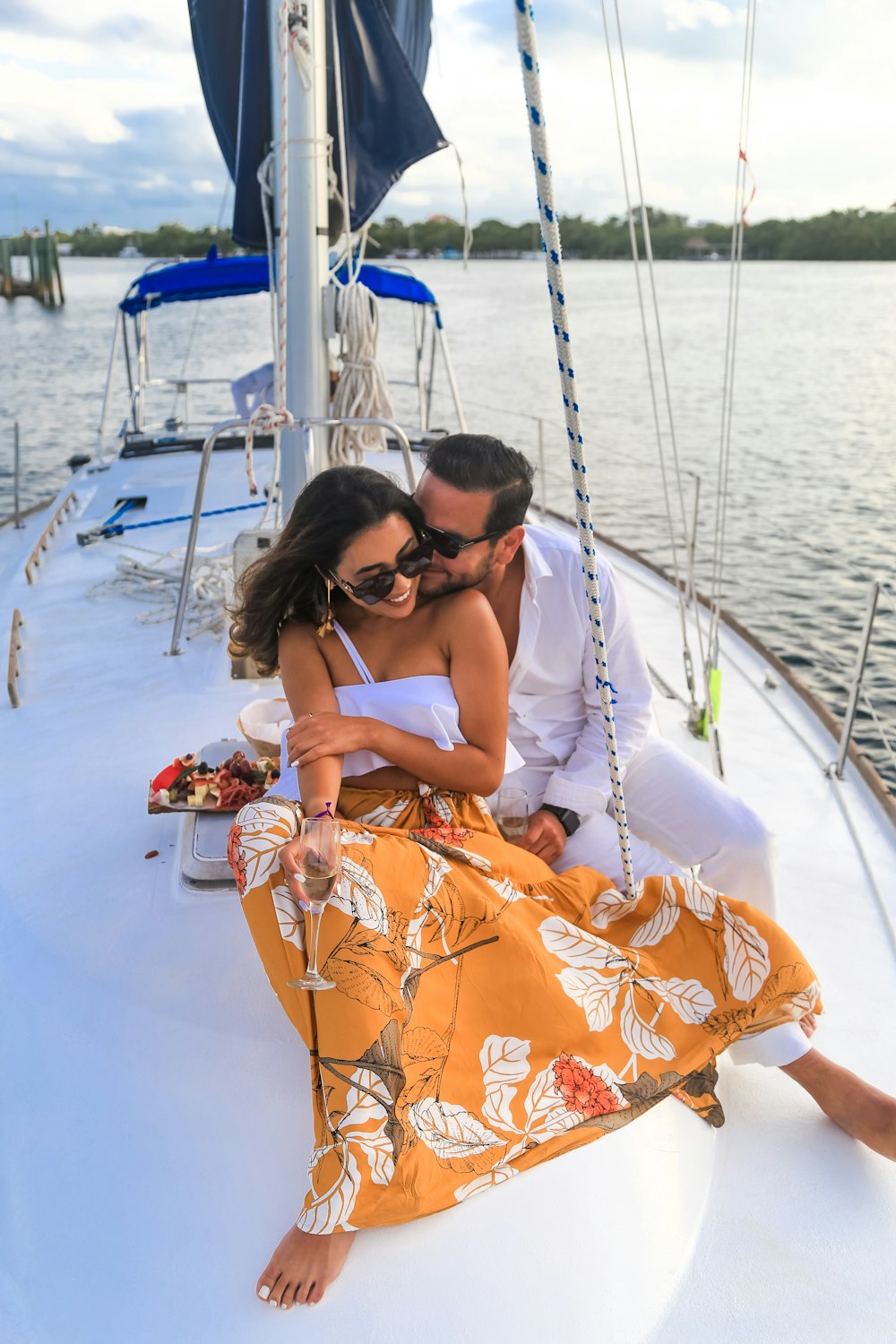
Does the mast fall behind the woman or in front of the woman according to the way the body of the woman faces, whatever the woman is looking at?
behind

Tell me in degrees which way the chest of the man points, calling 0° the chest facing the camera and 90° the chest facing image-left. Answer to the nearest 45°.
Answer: approximately 45°

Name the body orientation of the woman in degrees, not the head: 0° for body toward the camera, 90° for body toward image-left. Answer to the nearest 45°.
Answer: approximately 0°

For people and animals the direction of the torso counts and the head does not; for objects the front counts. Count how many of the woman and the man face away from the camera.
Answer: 0

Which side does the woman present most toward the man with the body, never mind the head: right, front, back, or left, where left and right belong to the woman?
back

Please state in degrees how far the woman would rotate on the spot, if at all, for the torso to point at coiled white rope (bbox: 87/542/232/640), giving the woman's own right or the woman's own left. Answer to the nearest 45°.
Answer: approximately 135° to the woman's own right

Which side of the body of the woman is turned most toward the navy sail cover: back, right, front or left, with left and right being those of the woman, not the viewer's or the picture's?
back
